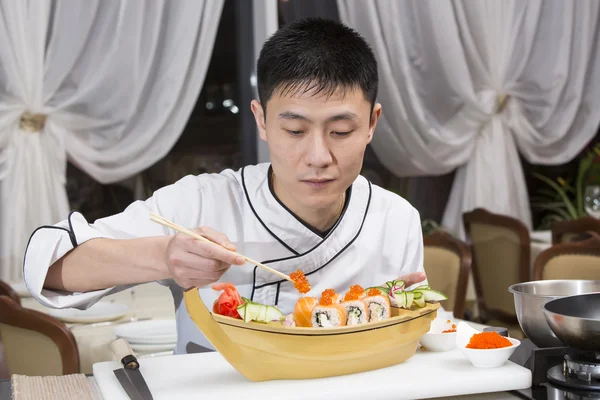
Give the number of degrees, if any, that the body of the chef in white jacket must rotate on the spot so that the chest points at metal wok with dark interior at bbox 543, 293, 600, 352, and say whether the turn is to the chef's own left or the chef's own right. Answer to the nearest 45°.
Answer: approximately 45° to the chef's own left

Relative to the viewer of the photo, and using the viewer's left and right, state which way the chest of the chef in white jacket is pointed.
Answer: facing the viewer

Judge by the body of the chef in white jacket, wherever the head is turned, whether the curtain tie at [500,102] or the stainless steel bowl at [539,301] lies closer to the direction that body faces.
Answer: the stainless steel bowl

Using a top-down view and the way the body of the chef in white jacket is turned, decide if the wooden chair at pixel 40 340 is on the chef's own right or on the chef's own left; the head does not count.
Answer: on the chef's own right

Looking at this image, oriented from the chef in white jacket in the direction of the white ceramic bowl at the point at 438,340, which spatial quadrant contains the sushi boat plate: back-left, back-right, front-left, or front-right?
front-right

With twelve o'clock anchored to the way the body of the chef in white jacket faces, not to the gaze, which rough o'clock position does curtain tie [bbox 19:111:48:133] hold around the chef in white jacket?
The curtain tie is roughly at 5 o'clock from the chef in white jacket.

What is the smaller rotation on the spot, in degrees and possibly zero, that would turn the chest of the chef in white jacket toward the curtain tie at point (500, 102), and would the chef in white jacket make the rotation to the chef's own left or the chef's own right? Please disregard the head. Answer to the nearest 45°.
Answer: approximately 135° to the chef's own left

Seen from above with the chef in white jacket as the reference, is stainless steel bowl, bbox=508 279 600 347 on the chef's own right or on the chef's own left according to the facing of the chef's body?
on the chef's own left

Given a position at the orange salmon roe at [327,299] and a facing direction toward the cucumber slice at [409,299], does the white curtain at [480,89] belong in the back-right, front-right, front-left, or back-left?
front-left
